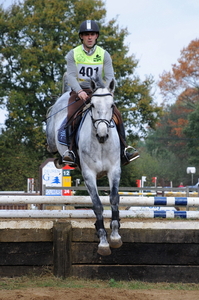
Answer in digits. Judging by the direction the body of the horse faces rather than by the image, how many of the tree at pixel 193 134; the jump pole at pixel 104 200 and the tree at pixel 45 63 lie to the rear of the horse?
3

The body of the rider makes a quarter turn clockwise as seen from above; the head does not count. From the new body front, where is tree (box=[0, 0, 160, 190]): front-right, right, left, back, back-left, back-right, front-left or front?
right

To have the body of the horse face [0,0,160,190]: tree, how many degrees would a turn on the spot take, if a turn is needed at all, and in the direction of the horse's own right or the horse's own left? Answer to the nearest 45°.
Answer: approximately 180°

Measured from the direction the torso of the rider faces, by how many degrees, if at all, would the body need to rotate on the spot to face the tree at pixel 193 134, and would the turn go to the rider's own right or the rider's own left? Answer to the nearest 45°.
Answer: approximately 180°

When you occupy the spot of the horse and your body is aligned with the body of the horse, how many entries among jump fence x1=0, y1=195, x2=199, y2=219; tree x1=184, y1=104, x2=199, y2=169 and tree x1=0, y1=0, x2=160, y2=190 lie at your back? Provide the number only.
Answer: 3

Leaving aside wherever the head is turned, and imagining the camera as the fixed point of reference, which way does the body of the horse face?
toward the camera

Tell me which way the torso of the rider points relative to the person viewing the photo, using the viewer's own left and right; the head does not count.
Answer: facing the viewer

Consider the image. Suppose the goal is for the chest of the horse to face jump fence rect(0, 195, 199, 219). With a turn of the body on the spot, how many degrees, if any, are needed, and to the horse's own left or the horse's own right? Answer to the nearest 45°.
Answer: approximately 180°

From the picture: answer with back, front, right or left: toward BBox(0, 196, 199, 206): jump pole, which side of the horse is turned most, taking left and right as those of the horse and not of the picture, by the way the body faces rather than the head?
back
